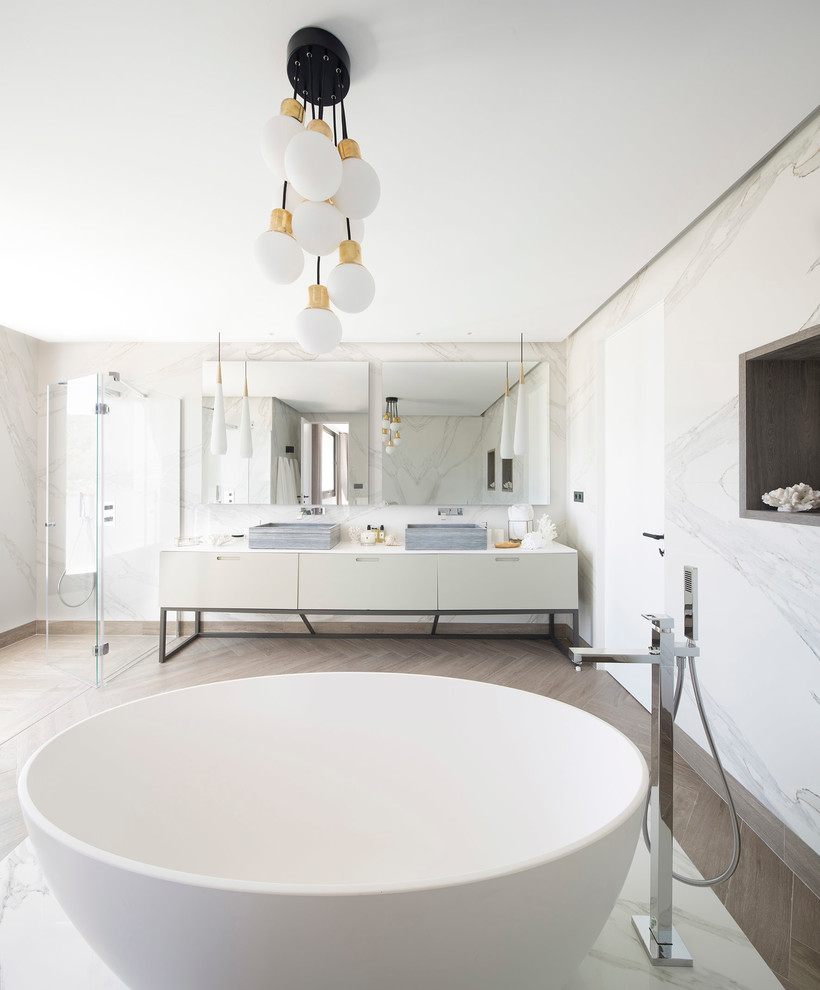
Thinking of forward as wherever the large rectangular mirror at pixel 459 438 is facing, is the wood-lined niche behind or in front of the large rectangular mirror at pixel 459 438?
in front

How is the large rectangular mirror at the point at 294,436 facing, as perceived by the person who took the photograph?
facing the viewer

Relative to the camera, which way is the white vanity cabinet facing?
toward the camera

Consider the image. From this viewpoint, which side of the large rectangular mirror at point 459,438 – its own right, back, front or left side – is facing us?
front

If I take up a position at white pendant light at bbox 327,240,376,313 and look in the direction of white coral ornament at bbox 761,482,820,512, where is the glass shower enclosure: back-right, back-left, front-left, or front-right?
back-left

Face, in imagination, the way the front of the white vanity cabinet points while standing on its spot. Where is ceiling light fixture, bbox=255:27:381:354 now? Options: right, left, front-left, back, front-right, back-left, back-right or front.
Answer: front

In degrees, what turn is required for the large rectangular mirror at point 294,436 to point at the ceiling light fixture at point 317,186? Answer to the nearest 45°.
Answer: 0° — it already faces it

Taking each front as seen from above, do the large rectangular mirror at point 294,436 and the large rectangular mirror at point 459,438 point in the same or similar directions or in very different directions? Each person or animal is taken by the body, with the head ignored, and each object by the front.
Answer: same or similar directions

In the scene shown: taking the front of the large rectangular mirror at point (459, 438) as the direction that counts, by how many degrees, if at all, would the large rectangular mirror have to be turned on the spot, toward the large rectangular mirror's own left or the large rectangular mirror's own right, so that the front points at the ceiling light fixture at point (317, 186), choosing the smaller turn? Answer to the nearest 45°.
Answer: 0° — it already faces it

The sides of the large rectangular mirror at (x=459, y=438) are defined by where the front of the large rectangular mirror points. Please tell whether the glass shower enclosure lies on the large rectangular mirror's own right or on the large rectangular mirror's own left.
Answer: on the large rectangular mirror's own right

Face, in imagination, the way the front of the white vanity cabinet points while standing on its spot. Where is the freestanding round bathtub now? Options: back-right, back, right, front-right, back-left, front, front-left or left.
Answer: front

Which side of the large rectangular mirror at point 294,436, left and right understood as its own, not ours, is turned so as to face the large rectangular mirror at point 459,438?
left

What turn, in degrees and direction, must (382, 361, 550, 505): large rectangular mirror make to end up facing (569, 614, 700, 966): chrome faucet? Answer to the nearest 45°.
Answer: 0° — it already faces it

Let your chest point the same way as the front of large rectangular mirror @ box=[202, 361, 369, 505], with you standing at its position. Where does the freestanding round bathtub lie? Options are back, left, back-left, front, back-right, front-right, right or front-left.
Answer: front

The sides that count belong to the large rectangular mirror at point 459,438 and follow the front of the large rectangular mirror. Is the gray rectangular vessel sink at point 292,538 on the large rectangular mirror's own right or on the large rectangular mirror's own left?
on the large rectangular mirror's own right

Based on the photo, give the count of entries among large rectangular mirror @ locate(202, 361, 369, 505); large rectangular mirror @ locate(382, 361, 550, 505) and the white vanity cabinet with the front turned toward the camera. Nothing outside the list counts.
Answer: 3
